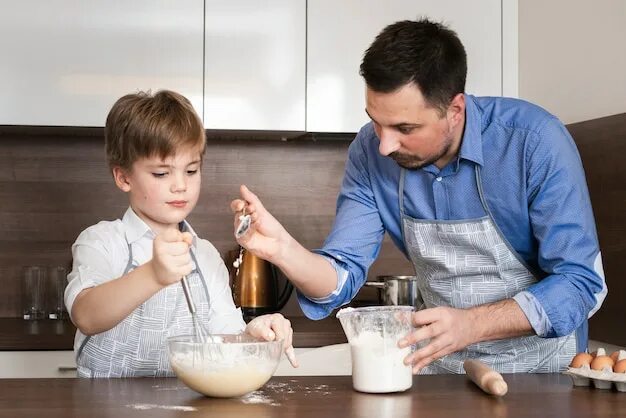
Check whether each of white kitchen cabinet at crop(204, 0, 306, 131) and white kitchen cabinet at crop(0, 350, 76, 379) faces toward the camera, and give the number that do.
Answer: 2

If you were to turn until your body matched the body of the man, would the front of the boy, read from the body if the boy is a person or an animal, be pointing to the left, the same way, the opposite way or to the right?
to the left

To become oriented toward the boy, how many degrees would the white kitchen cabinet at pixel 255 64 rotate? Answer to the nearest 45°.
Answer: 0° — it already faces them

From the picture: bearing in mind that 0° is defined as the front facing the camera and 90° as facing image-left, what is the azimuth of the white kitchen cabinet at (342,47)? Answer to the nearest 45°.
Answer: approximately 0°

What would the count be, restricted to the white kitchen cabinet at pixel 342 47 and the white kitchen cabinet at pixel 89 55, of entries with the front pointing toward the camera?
2

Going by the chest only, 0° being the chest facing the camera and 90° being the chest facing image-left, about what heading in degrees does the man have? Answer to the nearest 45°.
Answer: approximately 45°

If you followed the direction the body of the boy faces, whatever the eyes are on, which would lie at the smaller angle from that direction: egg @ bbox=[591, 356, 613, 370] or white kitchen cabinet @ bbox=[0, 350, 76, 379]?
the egg
